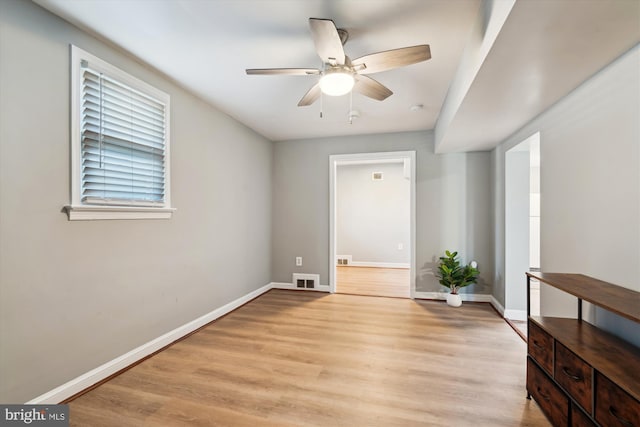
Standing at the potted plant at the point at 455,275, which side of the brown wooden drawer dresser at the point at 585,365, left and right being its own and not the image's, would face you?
right

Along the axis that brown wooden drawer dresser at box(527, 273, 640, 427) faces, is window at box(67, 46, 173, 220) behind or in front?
in front

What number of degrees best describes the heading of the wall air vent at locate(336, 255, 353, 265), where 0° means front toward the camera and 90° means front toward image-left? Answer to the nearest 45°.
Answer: approximately 0°

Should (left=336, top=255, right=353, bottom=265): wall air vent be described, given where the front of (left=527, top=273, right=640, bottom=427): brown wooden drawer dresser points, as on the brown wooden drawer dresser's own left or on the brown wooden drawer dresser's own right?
on the brown wooden drawer dresser's own right

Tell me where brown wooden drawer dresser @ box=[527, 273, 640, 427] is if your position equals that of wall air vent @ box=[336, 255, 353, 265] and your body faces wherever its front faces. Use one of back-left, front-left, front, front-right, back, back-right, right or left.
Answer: front

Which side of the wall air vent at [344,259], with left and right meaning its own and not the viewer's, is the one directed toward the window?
front

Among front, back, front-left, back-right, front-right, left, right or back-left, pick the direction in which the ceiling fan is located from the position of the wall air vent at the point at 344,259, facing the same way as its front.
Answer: front

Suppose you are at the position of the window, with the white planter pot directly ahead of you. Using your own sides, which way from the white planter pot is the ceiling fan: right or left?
right

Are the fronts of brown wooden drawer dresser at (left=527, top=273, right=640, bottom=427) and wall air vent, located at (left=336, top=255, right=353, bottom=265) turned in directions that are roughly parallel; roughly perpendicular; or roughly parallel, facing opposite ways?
roughly perpendicular

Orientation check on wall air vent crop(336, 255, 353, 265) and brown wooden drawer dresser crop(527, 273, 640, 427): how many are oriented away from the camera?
0

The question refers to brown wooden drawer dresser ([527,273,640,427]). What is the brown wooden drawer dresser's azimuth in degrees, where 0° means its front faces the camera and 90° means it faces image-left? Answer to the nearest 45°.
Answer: approximately 45°
